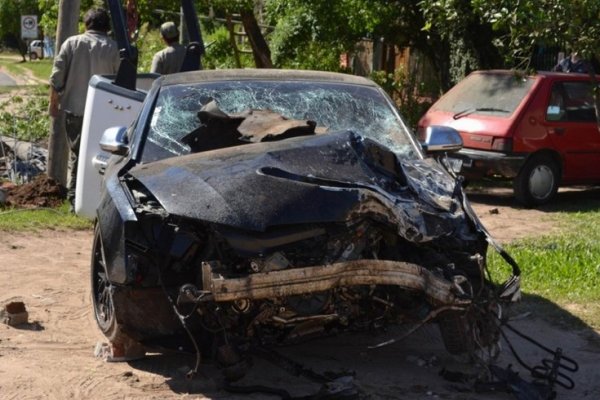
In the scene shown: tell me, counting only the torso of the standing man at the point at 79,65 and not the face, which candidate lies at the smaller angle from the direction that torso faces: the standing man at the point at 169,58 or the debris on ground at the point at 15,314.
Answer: the standing man

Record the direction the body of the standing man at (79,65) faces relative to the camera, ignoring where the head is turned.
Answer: away from the camera

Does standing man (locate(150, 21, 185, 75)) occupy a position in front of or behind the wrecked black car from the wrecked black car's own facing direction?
behind

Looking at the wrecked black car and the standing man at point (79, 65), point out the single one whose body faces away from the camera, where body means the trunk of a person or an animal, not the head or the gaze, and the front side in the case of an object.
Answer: the standing man

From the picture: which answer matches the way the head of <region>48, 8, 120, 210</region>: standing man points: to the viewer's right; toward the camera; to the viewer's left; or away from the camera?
away from the camera

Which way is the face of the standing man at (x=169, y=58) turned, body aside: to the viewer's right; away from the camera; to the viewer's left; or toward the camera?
away from the camera

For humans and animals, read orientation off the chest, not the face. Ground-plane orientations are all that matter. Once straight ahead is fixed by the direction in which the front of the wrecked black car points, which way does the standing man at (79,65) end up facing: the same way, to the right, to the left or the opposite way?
the opposite way
